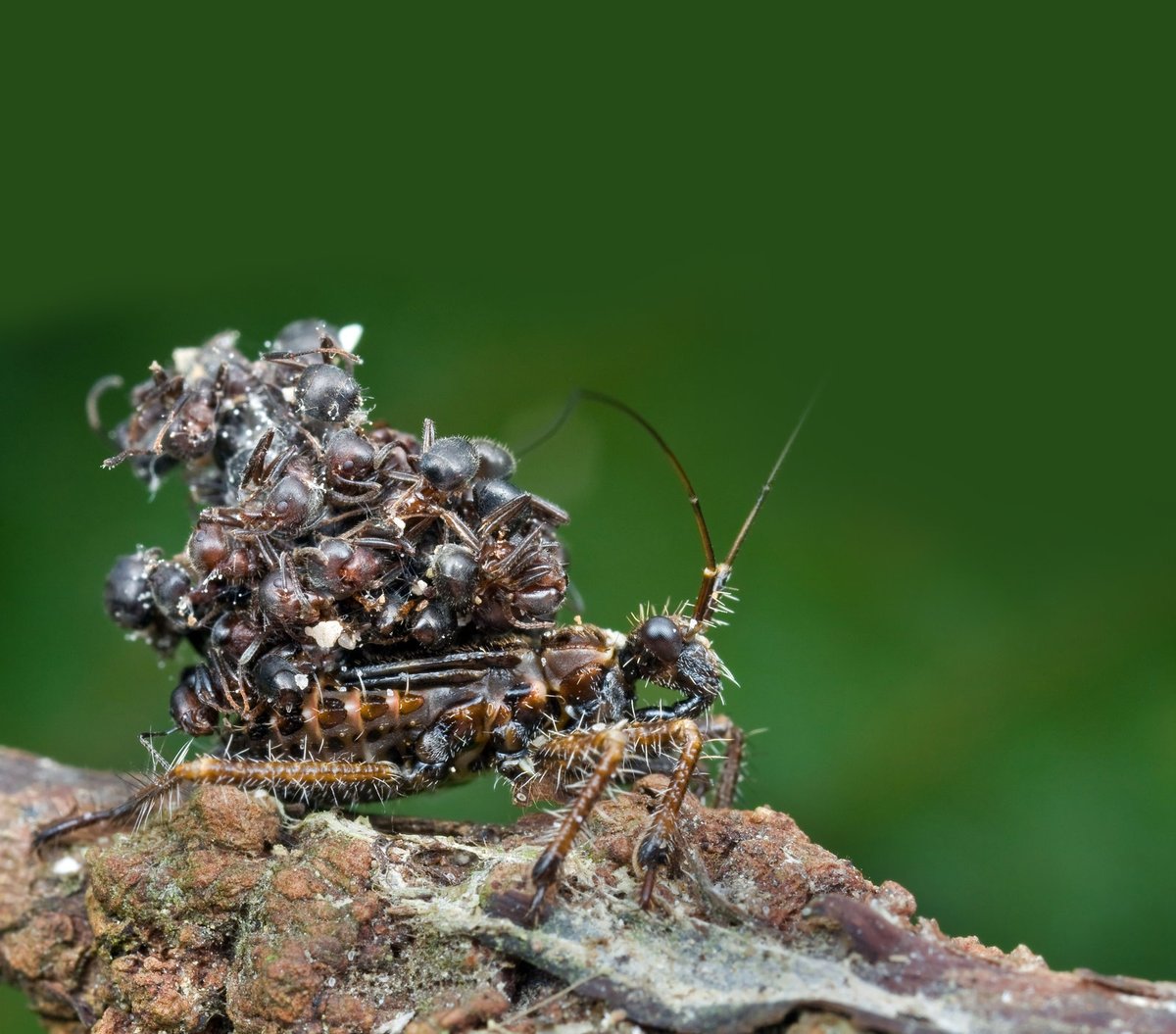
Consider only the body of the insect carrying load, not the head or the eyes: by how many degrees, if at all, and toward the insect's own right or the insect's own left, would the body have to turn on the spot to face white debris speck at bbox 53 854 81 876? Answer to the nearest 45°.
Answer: approximately 135° to the insect's own left

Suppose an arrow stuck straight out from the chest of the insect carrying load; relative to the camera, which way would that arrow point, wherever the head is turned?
to the viewer's right
